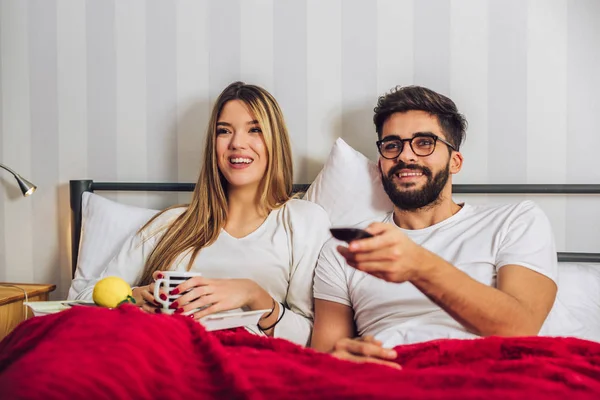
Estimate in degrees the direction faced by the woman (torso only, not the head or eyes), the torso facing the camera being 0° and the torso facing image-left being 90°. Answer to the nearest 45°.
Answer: approximately 0°

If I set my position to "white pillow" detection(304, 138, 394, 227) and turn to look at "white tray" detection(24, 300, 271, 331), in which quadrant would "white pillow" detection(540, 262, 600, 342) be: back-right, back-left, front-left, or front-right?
back-left

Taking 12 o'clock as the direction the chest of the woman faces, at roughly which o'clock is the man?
The man is roughly at 10 o'clock from the woman.

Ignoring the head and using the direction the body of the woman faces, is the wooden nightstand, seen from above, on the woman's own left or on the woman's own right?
on the woman's own right

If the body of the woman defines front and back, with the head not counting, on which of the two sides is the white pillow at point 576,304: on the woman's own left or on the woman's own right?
on the woman's own left

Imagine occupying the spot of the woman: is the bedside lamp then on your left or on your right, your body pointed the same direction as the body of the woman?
on your right
